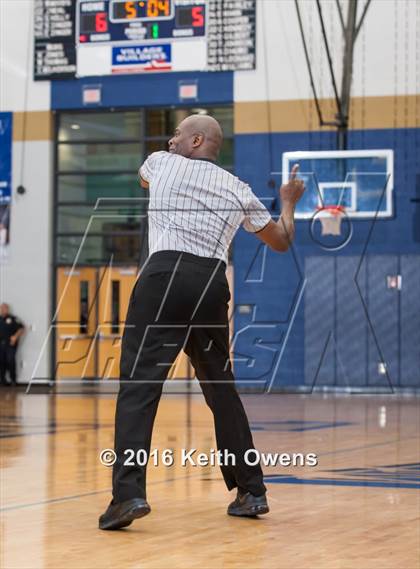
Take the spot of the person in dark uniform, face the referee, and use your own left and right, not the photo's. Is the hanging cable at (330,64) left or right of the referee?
left

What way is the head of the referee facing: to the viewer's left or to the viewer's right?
to the viewer's left

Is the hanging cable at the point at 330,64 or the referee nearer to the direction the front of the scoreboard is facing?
the referee

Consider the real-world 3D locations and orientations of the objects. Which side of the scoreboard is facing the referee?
front

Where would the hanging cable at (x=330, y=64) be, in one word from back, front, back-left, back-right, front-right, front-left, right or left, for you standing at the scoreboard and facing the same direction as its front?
front-left

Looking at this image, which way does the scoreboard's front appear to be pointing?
toward the camera
